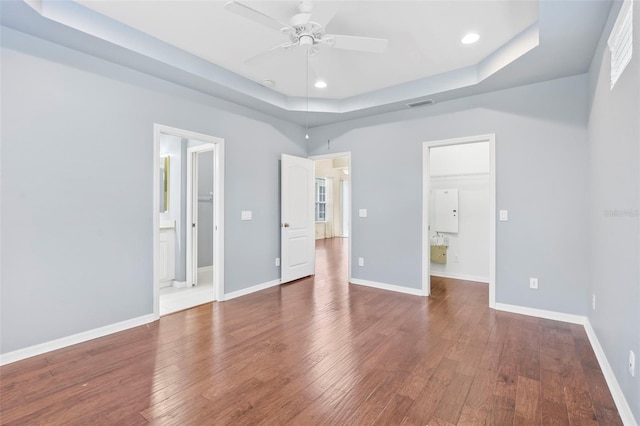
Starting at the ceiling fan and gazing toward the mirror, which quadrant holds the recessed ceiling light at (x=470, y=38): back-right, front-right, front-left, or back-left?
back-right

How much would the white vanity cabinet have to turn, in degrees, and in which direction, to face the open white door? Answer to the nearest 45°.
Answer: approximately 45° to its left

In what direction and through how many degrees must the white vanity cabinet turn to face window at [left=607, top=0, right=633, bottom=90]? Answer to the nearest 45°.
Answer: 0° — it already faces it

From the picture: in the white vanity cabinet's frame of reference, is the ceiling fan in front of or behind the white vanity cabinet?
in front

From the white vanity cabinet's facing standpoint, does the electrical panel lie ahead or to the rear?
ahead

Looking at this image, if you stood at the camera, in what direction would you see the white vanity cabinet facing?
facing the viewer and to the right of the viewer

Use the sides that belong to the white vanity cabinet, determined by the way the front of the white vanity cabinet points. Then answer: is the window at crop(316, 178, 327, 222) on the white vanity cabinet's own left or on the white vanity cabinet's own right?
on the white vanity cabinet's own left

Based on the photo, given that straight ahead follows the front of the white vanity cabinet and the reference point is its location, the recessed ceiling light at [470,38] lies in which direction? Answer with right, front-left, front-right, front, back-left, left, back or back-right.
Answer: front

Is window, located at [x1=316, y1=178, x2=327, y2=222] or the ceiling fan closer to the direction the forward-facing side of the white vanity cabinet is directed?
the ceiling fan

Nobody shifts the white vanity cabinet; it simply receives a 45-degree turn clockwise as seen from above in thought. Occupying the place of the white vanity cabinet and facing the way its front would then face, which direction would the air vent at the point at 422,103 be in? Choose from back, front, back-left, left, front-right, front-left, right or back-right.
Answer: front-left

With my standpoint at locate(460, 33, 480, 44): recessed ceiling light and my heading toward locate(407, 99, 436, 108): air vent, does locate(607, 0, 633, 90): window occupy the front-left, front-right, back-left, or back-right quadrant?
back-right
